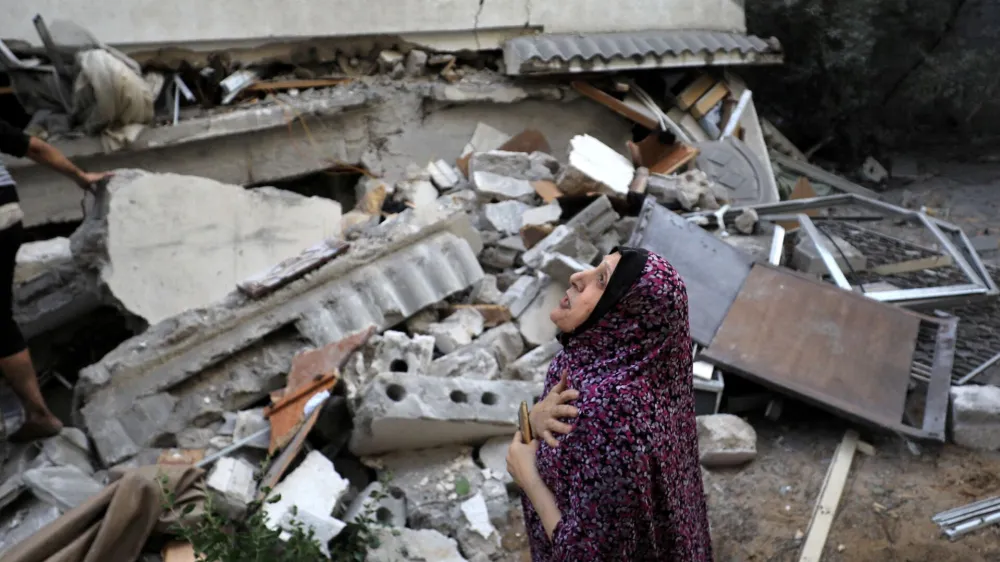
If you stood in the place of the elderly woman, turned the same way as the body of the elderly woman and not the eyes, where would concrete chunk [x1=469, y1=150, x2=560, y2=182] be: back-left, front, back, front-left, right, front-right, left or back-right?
right

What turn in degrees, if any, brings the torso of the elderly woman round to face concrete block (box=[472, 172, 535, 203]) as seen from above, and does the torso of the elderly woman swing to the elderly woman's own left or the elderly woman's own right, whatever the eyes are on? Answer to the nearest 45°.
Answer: approximately 90° to the elderly woman's own right

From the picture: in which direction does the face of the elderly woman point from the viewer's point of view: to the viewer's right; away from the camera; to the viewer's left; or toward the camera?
to the viewer's left

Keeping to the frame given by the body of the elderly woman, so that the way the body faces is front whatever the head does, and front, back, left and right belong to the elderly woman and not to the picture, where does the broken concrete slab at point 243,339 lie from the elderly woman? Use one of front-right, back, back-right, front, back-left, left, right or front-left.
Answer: front-right

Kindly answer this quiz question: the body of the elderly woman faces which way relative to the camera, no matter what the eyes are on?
to the viewer's left

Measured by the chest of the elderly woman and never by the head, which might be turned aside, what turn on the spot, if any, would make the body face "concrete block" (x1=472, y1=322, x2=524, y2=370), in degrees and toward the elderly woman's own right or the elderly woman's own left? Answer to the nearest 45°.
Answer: approximately 90° to the elderly woman's own right

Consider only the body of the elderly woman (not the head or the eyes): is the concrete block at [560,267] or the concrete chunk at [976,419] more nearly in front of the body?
the concrete block

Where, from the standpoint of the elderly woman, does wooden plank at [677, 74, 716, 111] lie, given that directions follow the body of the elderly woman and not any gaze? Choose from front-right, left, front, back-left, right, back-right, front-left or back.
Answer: right

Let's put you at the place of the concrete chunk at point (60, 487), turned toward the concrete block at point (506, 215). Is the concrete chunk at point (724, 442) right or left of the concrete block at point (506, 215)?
right

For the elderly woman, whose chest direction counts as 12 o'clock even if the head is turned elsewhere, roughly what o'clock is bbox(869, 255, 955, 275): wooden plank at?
The wooden plank is roughly at 4 o'clock from the elderly woman.

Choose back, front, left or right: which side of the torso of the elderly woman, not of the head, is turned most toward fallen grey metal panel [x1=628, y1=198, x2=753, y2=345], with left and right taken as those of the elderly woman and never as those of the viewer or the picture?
right
